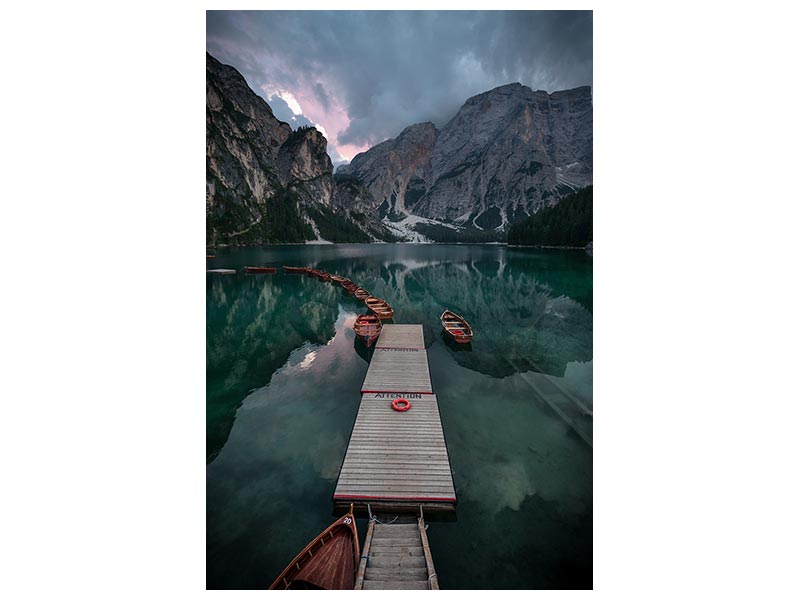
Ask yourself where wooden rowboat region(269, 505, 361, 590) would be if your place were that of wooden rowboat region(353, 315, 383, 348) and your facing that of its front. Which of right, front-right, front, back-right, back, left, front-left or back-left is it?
front

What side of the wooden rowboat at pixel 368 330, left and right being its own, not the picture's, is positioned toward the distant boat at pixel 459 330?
left

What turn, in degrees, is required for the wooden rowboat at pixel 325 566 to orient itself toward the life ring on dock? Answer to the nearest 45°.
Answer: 0° — it already faces it

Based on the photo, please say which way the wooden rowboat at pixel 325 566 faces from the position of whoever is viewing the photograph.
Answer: facing away from the viewer and to the right of the viewer

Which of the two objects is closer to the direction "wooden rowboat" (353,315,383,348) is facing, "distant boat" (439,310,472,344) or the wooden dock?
the wooden dock

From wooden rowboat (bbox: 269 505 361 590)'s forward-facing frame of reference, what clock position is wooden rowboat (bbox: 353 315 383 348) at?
wooden rowboat (bbox: 353 315 383 348) is roughly at 11 o'clock from wooden rowboat (bbox: 269 505 361 590).

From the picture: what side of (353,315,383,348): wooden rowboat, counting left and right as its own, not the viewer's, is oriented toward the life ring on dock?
front

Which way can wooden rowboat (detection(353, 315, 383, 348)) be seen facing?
toward the camera

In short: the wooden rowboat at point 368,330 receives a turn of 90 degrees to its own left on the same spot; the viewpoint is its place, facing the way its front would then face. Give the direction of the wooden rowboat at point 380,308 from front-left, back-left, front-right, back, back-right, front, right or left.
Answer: left

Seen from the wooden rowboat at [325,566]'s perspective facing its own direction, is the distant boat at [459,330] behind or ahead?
ahead

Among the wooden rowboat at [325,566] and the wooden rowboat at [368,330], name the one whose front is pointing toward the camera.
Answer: the wooden rowboat at [368,330]

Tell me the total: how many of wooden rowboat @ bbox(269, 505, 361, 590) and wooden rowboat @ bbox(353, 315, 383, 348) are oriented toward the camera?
1

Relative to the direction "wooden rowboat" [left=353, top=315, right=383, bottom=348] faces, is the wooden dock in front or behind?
in front

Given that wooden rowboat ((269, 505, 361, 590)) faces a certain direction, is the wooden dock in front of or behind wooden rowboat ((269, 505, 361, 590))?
in front
